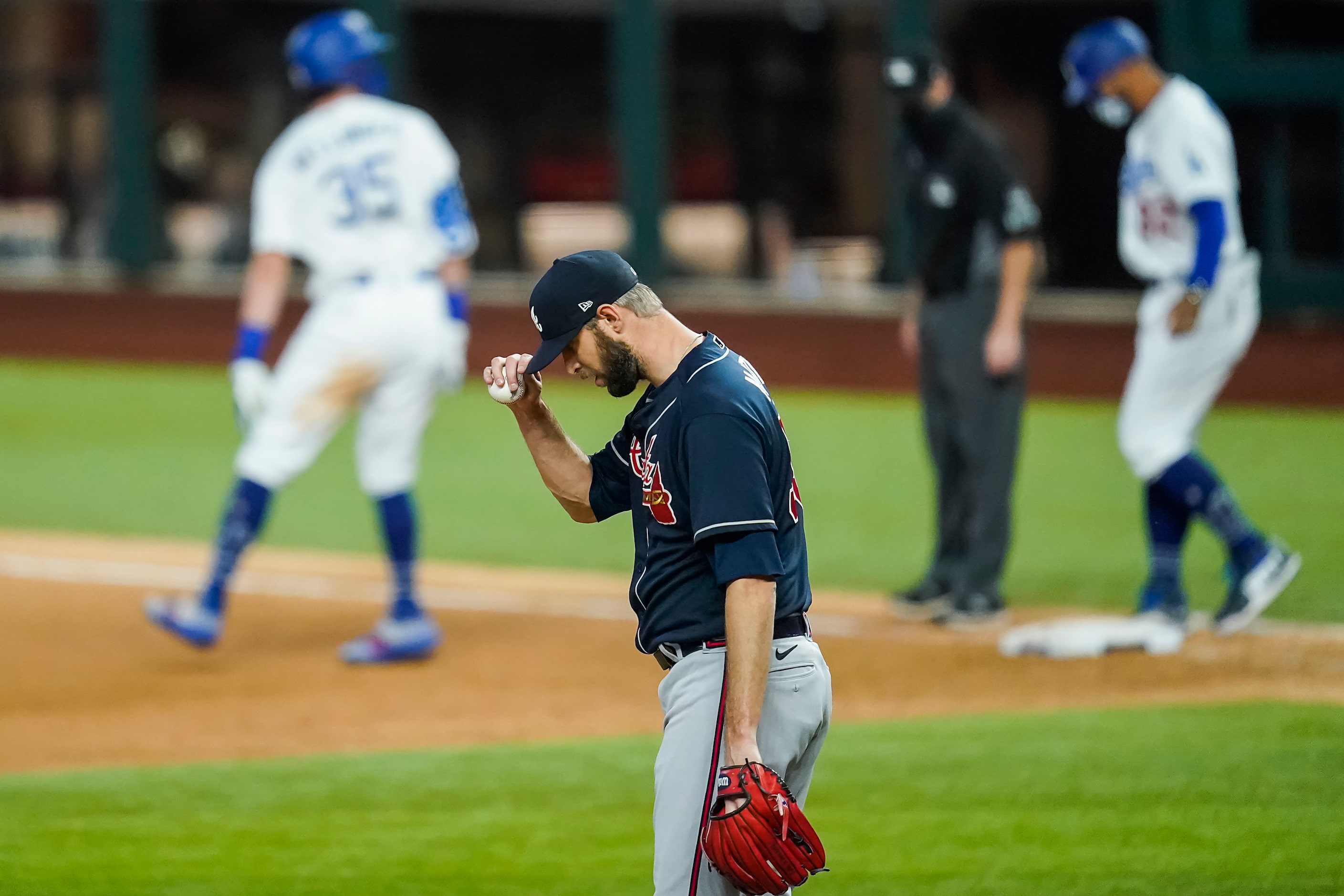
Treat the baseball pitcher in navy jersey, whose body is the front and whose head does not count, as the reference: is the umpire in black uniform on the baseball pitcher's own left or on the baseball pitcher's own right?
on the baseball pitcher's own right

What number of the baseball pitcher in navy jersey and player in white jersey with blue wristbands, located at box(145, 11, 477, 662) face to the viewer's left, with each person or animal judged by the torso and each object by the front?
1

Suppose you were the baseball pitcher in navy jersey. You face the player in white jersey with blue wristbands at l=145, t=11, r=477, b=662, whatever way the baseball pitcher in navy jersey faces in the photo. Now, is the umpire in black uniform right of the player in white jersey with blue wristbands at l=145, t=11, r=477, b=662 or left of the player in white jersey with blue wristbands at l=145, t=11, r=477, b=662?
right

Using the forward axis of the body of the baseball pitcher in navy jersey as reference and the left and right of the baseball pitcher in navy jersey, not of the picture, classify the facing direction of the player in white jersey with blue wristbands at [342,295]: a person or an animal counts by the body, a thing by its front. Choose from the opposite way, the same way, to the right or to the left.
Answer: to the right

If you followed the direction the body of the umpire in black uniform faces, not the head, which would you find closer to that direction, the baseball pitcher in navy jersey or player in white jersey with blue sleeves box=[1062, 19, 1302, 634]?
the baseball pitcher in navy jersey

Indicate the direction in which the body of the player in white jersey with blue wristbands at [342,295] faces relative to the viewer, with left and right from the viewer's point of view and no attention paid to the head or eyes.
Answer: facing away from the viewer

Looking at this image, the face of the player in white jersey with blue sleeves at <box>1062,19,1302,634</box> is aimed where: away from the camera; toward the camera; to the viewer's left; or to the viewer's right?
to the viewer's left

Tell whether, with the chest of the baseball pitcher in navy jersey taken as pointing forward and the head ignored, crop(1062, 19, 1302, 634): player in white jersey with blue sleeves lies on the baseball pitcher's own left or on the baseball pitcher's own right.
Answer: on the baseball pitcher's own right

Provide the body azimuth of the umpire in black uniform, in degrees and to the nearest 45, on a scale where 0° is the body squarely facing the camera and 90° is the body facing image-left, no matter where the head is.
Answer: approximately 45°

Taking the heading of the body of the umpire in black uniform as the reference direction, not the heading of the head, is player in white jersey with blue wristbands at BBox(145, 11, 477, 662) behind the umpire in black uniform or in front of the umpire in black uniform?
in front

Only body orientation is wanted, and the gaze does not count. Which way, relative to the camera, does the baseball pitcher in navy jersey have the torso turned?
to the viewer's left

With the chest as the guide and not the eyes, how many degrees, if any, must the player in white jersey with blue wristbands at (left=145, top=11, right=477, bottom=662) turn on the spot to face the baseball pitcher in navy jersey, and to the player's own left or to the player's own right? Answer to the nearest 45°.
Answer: approximately 180°

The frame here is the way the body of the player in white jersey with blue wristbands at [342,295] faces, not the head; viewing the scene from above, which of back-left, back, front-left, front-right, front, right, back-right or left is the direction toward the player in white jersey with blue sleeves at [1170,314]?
right

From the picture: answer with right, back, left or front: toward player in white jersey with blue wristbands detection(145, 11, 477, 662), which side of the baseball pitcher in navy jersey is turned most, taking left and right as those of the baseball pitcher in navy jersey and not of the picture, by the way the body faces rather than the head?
right

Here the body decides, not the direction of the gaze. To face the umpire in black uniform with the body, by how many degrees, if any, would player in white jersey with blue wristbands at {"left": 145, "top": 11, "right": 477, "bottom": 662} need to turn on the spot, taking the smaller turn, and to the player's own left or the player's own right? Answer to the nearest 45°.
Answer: approximately 90° to the player's own right
